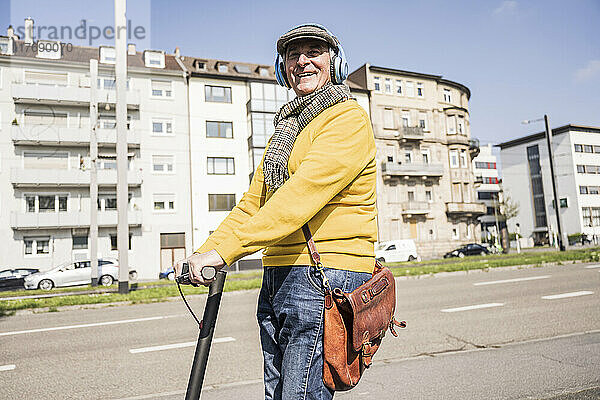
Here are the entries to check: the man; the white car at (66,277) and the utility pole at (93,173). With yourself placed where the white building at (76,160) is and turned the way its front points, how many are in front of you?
3

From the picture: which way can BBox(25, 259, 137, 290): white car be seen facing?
to the viewer's left

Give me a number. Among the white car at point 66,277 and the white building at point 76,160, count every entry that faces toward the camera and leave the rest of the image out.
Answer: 1

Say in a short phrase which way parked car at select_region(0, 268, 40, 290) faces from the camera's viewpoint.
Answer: facing to the left of the viewer

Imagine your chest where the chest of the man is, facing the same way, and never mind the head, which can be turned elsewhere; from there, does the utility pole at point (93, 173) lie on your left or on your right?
on your right

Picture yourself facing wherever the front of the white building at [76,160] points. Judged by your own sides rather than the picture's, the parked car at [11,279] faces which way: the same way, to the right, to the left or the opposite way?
to the right

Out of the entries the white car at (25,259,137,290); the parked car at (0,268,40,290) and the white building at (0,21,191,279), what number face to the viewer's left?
2

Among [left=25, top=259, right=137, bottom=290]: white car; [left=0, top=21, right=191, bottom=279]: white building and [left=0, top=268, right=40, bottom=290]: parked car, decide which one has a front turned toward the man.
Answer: the white building

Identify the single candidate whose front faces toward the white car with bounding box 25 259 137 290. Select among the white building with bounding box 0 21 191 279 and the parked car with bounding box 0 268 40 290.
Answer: the white building
